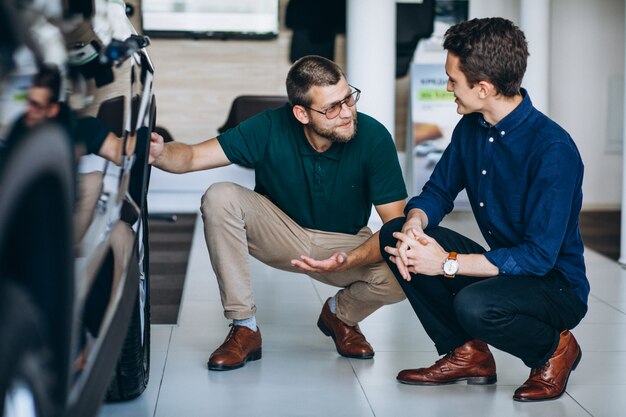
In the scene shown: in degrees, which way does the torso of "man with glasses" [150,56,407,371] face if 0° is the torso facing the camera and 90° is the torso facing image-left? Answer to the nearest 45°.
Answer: approximately 0°

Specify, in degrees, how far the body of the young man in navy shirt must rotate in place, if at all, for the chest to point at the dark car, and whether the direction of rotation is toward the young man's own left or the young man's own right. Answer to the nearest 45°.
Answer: approximately 45° to the young man's own left

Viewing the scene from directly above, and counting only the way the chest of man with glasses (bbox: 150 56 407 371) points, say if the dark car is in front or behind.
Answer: in front

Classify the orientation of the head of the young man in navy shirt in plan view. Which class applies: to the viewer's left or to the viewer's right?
to the viewer's left

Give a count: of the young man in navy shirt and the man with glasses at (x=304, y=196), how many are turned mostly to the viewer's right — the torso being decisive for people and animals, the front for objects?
0

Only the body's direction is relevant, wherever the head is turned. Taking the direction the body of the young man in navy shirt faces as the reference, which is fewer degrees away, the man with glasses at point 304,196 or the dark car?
the dark car

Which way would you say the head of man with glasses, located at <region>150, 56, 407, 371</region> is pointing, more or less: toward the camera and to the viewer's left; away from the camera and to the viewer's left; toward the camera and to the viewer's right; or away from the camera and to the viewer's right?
toward the camera and to the viewer's right
